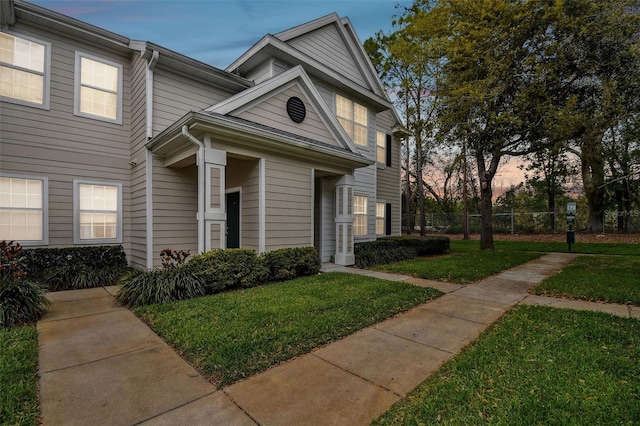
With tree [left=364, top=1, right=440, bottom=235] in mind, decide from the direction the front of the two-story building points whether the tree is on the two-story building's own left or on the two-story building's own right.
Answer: on the two-story building's own left

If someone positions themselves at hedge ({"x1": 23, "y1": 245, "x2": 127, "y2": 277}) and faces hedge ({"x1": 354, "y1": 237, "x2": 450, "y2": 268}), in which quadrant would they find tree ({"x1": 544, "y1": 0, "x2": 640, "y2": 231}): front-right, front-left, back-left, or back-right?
front-left

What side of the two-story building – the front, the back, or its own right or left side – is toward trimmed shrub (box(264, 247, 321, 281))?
front

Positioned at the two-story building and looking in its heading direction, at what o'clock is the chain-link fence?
The chain-link fence is roughly at 10 o'clock from the two-story building.

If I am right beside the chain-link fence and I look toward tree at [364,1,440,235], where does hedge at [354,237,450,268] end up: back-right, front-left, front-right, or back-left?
front-left

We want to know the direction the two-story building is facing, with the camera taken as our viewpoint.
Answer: facing the viewer and to the right of the viewer

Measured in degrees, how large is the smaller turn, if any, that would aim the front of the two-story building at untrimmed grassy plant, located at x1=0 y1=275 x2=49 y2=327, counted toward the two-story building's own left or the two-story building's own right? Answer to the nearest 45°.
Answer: approximately 90° to the two-story building's own right
